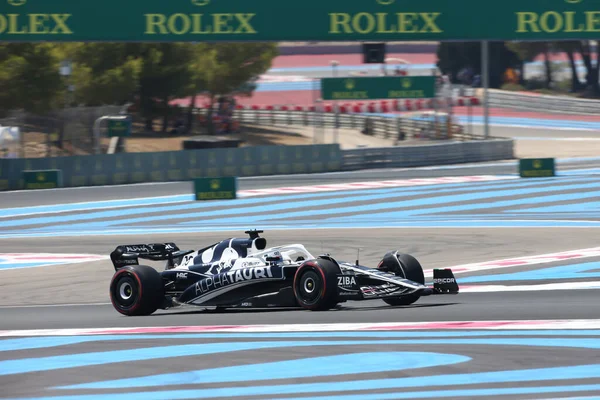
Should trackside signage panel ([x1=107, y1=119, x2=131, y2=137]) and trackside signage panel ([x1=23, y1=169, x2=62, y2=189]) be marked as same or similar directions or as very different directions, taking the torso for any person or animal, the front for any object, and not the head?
same or similar directions

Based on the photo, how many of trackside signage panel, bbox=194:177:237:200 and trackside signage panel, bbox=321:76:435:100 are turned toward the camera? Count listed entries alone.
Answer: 2

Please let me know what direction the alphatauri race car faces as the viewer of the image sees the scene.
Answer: facing the viewer and to the right of the viewer

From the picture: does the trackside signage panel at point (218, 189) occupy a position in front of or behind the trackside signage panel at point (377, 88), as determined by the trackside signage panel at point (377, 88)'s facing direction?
in front

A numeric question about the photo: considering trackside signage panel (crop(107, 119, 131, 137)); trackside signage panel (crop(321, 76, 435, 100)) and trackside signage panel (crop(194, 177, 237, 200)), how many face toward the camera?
3

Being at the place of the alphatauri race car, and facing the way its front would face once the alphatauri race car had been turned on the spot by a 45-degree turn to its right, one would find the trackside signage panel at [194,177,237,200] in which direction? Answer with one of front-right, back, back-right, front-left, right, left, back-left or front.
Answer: back

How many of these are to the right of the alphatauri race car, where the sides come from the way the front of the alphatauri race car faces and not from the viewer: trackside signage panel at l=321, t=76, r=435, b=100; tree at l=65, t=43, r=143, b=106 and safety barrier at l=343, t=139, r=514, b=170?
0

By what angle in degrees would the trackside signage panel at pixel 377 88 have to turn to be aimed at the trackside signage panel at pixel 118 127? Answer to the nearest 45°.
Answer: approximately 45° to its right

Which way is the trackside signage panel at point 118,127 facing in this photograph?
toward the camera

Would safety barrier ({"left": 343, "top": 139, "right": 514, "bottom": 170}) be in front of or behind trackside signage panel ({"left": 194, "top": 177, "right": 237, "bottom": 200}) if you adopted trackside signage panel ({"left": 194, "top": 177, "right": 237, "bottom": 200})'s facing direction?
behind

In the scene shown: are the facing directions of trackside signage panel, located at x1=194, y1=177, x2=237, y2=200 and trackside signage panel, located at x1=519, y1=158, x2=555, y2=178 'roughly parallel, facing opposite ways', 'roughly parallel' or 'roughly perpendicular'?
roughly parallel

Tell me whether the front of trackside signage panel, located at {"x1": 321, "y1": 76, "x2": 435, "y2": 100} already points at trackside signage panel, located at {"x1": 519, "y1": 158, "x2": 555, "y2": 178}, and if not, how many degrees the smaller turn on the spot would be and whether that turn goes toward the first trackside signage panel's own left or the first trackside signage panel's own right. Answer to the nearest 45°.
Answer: approximately 45° to the first trackside signage panel's own left

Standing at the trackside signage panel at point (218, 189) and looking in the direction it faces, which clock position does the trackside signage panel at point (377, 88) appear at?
the trackside signage panel at point (377, 88) is roughly at 7 o'clock from the trackside signage panel at point (218, 189).

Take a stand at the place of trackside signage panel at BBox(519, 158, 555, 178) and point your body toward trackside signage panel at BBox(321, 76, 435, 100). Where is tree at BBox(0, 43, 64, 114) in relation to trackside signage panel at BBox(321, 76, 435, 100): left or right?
left

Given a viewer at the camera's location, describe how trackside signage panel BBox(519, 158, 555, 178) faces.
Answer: facing the viewer
